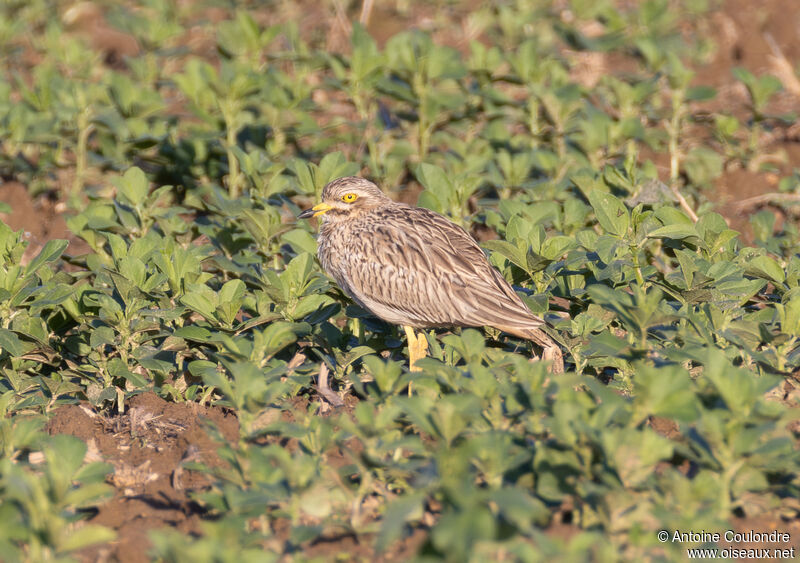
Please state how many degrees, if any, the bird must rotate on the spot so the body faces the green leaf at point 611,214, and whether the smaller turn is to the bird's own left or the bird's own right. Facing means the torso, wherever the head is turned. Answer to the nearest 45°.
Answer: approximately 180°

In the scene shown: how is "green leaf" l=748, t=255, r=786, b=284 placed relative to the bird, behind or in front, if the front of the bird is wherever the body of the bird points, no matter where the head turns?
behind

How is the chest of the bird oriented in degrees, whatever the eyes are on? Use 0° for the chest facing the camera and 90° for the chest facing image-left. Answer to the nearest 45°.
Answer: approximately 90°
